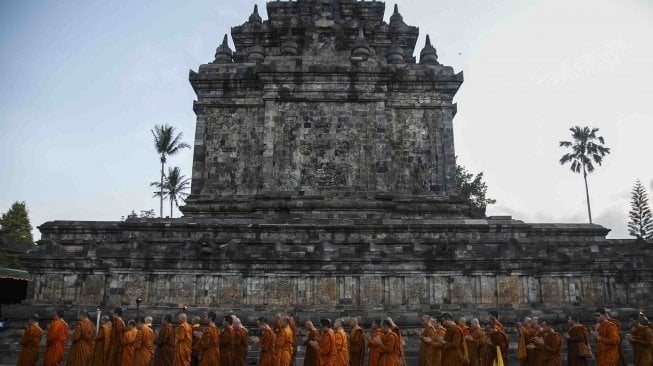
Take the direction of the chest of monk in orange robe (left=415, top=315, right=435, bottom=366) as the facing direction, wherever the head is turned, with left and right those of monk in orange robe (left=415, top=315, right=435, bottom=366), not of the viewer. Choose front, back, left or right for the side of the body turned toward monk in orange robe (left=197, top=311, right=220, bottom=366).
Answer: front

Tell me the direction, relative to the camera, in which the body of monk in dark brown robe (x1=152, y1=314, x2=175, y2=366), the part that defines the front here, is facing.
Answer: to the viewer's left

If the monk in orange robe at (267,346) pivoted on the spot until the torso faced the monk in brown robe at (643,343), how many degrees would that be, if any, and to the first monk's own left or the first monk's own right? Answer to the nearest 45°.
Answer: approximately 180°

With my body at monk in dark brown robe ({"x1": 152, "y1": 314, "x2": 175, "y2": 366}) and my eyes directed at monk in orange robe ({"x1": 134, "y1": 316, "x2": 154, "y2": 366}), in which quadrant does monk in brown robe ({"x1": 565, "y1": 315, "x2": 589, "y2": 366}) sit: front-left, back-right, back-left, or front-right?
back-left

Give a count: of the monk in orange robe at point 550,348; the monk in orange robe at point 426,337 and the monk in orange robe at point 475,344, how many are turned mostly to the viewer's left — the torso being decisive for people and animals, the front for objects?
3

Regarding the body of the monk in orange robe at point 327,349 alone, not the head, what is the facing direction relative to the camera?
to the viewer's left

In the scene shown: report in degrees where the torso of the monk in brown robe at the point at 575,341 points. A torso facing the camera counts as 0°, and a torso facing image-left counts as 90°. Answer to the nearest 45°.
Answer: approximately 90°

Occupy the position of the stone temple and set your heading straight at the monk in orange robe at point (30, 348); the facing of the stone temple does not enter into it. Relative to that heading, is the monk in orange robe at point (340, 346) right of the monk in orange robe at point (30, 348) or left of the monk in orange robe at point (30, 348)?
left

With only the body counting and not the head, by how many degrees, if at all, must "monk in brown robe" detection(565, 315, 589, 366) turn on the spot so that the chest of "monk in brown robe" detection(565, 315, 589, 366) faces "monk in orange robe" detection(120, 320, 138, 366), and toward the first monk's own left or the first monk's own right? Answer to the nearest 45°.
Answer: approximately 45° to the first monk's own left

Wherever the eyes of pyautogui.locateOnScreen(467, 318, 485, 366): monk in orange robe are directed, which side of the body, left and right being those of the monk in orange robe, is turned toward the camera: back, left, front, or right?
left

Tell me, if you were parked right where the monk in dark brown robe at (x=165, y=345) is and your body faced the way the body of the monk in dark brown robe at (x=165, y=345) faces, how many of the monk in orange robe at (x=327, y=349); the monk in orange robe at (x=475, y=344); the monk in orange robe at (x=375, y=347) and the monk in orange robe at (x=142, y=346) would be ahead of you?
1

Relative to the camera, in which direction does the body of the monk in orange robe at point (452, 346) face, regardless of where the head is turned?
to the viewer's left

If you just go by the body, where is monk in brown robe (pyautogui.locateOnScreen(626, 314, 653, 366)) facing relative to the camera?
to the viewer's left

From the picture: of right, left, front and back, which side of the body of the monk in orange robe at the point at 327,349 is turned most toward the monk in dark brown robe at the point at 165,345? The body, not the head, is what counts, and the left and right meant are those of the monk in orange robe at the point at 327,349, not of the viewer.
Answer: front

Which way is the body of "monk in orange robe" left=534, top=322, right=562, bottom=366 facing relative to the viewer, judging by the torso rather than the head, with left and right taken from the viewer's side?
facing to the left of the viewer

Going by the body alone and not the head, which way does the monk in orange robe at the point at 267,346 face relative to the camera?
to the viewer's left

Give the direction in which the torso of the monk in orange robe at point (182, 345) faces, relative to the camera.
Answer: to the viewer's left

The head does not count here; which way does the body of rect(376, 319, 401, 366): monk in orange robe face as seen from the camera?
to the viewer's left

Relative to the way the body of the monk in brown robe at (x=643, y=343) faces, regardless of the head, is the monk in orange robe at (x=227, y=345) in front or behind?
in front

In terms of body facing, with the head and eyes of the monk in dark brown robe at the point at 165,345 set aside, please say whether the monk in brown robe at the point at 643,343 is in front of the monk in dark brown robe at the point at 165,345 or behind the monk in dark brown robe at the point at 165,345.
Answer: behind

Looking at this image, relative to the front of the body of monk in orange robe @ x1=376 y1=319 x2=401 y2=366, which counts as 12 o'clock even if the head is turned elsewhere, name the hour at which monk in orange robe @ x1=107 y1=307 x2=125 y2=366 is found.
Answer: monk in orange robe @ x1=107 y1=307 x2=125 y2=366 is roughly at 12 o'clock from monk in orange robe @ x1=376 y1=319 x2=401 y2=366.

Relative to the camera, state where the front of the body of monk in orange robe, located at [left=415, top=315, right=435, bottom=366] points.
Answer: to the viewer's left
